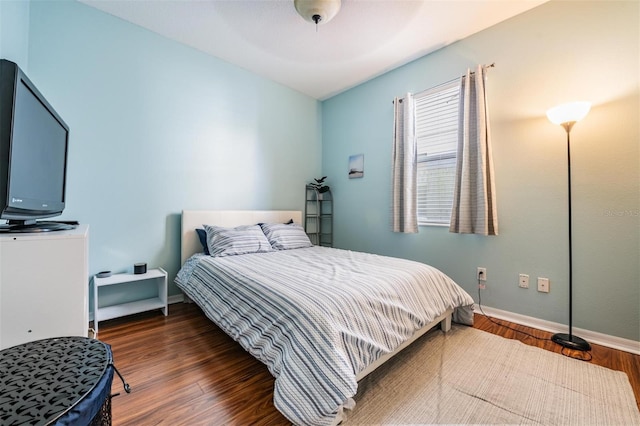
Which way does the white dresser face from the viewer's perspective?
to the viewer's right

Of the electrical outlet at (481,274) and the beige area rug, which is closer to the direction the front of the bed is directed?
the beige area rug

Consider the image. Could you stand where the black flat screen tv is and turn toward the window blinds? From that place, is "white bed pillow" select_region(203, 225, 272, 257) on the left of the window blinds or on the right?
left

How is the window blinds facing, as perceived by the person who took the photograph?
facing the viewer and to the left of the viewer

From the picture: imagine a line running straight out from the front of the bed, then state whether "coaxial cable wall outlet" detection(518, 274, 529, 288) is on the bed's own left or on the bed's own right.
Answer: on the bed's own left

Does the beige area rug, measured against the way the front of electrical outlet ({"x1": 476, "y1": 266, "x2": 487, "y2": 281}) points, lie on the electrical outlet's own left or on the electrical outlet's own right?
on the electrical outlet's own left

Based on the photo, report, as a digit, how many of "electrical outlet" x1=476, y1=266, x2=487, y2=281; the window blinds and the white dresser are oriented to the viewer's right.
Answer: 1

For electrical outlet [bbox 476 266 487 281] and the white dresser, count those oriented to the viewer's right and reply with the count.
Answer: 1

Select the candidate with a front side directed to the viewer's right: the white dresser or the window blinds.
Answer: the white dresser

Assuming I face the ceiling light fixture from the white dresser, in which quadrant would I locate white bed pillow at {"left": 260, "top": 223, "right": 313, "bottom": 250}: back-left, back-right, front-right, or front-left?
front-left

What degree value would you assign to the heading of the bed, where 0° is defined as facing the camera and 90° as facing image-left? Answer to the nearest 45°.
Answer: approximately 315°

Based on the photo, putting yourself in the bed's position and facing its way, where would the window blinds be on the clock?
The window blinds is roughly at 9 o'clock from the bed.

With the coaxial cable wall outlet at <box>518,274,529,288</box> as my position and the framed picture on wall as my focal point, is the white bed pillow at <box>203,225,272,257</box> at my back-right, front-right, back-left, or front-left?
front-left
